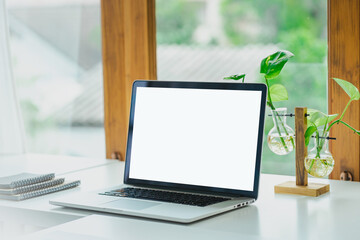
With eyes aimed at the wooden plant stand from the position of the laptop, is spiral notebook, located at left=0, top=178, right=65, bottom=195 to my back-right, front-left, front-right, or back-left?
back-left

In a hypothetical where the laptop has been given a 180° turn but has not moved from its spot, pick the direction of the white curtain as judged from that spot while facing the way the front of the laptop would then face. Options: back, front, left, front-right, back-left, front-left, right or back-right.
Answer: left

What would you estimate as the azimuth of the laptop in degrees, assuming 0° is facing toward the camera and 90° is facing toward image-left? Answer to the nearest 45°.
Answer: approximately 45°
